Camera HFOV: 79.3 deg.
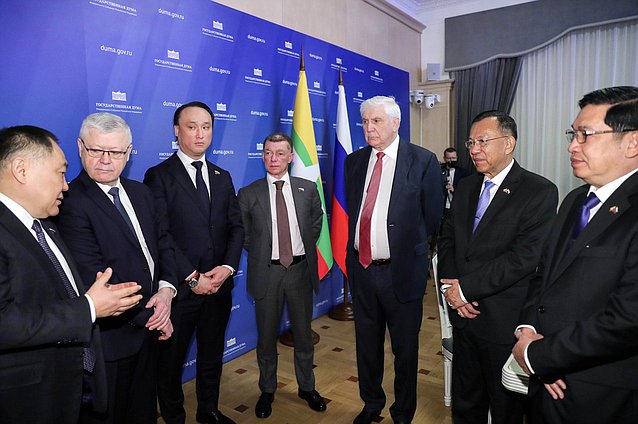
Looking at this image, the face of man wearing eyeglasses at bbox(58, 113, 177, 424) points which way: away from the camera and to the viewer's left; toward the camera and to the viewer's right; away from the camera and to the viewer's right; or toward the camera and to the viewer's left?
toward the camera and to the viewer's left

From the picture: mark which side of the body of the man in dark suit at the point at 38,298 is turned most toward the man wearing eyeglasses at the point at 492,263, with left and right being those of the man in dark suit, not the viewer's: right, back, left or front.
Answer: front

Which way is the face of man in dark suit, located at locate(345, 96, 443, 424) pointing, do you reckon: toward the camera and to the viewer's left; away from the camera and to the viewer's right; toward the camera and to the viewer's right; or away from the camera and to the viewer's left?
toward the camera and to the viewer's left

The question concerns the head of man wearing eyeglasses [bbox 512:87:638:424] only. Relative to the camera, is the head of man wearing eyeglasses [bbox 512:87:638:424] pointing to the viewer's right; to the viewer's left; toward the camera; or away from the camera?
to the viewer's left

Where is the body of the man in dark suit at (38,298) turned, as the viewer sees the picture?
to the viewer's right

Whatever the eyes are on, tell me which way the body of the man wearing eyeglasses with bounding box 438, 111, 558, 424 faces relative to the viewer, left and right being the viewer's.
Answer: facing the viewer and to the left of the viewer

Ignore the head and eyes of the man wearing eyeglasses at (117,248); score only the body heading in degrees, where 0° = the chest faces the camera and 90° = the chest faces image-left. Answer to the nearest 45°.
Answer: approximately 315°

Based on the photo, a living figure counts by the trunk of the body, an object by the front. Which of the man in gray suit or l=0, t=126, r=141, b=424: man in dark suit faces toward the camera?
the man in gray suit

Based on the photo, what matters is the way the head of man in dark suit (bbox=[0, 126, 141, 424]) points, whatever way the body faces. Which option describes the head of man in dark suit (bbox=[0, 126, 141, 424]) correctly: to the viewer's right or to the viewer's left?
to the viewer's right

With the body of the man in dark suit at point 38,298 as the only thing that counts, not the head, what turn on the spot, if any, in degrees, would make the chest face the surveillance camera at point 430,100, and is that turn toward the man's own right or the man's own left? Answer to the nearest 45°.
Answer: approximately 45° to the man's own left

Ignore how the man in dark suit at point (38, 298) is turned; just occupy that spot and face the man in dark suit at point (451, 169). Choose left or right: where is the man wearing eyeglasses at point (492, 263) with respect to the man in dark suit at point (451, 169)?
right

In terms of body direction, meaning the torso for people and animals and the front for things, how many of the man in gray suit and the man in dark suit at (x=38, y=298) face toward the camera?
1

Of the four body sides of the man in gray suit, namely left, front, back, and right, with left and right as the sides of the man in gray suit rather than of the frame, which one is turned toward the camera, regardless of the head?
front
